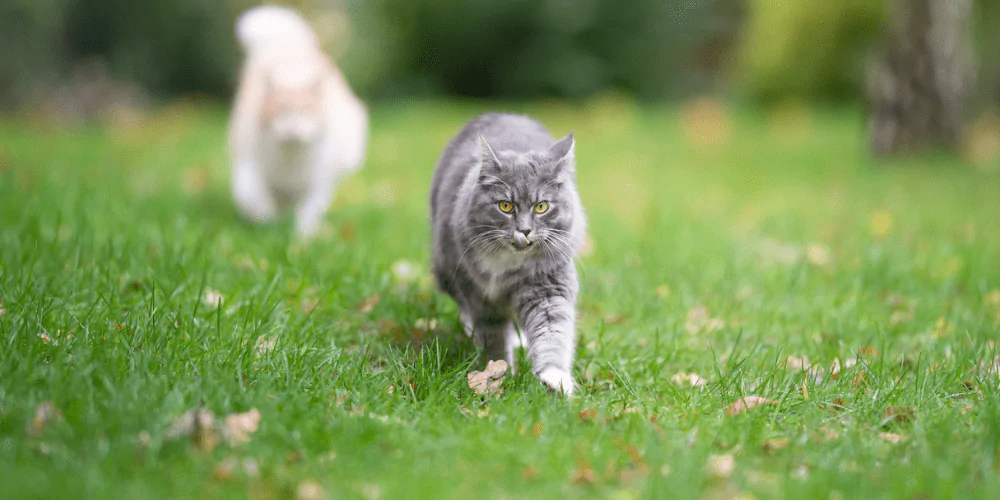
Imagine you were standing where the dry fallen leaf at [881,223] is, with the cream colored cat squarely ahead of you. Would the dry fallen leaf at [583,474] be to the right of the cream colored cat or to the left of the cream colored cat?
left

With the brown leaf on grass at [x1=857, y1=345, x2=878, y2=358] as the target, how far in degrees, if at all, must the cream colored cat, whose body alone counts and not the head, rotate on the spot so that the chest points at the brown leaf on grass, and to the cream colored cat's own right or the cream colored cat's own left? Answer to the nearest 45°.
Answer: approximately 45° to the cream colored cat's own left

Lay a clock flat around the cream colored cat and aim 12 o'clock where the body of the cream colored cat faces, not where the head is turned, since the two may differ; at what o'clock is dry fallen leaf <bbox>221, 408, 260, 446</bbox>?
The dry fallen leaf is roughly at 12 o'clock from the cream colored cat.

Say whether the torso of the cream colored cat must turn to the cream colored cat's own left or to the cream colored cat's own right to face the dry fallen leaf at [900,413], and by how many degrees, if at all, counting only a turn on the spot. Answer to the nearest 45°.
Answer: approximately 45° to the cream colored cat's own left

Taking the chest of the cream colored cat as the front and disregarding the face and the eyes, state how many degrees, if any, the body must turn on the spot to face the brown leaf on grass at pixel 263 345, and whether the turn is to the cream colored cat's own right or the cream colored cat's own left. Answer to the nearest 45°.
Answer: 0° — it already faces it

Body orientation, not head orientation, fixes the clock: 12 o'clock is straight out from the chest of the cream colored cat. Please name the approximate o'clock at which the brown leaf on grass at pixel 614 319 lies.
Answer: The brown leaf on grass is roughly at 11 o'clock from the cream colored cat.

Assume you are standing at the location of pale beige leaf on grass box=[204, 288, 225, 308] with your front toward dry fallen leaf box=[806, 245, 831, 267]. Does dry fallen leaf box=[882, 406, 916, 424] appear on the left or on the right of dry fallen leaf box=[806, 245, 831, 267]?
right

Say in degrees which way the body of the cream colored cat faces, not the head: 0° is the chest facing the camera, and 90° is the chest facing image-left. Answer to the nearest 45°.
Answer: approximately 0°

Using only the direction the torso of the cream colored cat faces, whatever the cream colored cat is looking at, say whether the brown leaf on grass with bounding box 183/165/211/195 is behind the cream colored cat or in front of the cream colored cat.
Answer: behind

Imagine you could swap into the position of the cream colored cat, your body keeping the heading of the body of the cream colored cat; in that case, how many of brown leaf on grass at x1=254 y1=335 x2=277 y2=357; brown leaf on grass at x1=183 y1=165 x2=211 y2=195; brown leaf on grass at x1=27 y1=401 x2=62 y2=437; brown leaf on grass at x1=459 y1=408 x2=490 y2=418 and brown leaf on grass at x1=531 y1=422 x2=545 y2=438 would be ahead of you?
4
